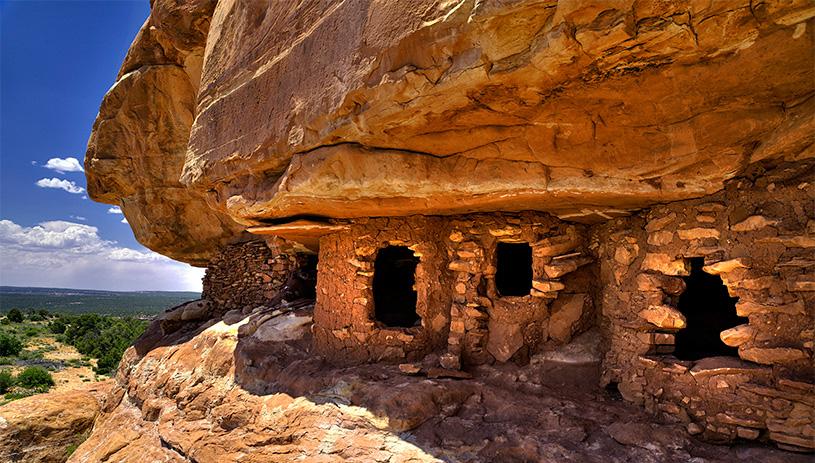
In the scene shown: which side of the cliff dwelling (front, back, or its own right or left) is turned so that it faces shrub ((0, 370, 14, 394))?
right

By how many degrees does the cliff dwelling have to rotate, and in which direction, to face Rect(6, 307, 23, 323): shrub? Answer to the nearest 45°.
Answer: approximately 90° to its right

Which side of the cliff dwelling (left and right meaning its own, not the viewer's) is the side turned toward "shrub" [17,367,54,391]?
right

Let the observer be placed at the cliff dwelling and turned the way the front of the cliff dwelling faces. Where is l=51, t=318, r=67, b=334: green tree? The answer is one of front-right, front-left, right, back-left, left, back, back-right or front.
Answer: right

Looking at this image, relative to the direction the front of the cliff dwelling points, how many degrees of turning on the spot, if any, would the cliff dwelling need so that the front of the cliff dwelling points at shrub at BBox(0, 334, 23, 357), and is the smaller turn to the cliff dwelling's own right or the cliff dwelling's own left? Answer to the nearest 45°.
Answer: approximately 90° to the cliff dwelling's own right

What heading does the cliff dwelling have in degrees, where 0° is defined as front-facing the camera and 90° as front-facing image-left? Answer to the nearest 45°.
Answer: approximately 45°
